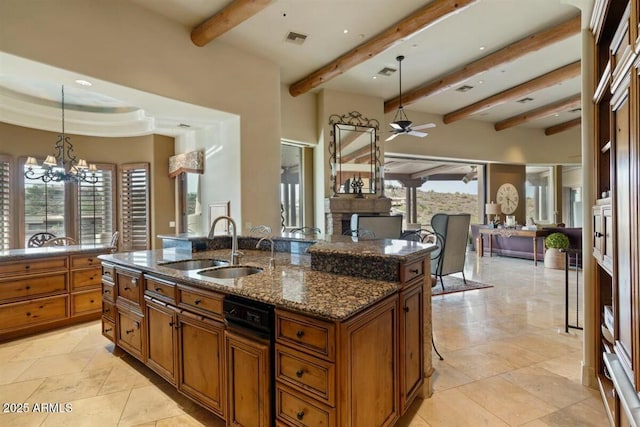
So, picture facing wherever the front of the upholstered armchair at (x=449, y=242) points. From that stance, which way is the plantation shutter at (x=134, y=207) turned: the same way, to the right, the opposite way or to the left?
the opposite way

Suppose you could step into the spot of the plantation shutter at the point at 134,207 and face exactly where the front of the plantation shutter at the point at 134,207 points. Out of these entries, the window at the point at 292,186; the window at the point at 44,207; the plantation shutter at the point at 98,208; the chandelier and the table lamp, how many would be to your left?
2

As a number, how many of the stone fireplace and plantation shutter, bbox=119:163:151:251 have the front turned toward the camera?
2

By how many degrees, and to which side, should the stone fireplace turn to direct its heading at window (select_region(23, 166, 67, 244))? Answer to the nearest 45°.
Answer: approximately 90° to its right

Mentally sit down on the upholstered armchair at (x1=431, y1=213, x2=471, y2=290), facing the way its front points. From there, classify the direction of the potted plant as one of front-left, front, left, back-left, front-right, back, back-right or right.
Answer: right

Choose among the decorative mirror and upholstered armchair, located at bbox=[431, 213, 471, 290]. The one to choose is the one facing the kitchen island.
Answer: the decorative mirror

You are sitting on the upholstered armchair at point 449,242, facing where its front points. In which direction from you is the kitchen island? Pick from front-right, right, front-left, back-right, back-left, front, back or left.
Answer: back-left

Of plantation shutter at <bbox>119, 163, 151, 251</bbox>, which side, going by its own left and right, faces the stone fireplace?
left

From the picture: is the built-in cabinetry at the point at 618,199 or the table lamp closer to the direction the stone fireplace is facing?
the built-in cabinetry

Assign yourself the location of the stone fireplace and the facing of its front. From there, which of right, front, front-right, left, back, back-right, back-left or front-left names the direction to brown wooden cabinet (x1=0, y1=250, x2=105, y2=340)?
front-right

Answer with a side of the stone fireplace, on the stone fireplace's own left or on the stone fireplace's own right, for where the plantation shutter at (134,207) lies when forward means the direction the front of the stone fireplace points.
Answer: on the stone fireplace's own right

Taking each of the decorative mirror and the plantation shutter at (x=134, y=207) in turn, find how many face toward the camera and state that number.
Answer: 2
